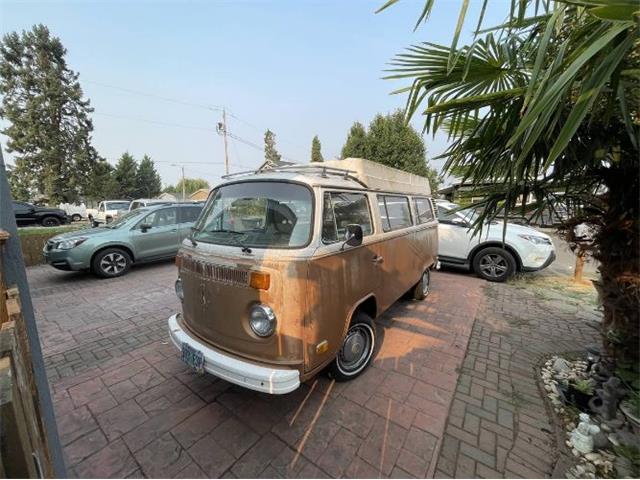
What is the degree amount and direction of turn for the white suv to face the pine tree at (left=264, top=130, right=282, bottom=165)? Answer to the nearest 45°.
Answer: approximately 135° to its left

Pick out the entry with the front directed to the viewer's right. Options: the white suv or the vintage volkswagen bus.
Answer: the white suv

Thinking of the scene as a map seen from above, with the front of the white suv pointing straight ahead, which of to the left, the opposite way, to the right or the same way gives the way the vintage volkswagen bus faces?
to the right

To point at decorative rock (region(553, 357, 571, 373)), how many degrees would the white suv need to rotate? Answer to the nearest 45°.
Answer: approximately 90° to its right

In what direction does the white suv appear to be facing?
to the viewer's right

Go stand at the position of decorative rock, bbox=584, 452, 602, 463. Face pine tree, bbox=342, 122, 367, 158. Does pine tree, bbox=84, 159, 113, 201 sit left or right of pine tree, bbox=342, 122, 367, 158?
left

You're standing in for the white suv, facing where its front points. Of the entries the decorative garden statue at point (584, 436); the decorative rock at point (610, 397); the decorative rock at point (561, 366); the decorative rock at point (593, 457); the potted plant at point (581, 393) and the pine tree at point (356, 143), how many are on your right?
5

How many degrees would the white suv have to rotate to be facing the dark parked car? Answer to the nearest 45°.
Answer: approximately 180°
